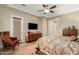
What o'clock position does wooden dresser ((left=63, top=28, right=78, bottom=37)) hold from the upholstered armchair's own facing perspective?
The wooden dresser is roughly at 11 o'clock from the upholstered armchair.

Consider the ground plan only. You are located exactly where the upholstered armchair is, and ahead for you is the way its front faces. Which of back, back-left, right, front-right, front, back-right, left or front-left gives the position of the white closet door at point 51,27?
front-left

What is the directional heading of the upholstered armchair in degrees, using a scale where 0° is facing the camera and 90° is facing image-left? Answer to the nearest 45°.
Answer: approximately 315°

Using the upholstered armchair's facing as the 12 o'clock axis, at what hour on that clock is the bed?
The bed is roughly at 11 o'clock from the upholstered armchair.
